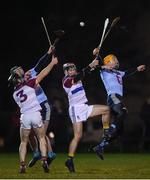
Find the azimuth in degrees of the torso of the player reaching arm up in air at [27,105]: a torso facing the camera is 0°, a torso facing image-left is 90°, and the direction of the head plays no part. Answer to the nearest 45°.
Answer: approximately 225°

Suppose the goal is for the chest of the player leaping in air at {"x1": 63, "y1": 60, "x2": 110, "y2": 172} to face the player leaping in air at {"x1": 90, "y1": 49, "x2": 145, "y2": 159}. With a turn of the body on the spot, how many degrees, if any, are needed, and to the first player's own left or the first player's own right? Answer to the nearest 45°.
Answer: approximately 90° to the first player's own left
